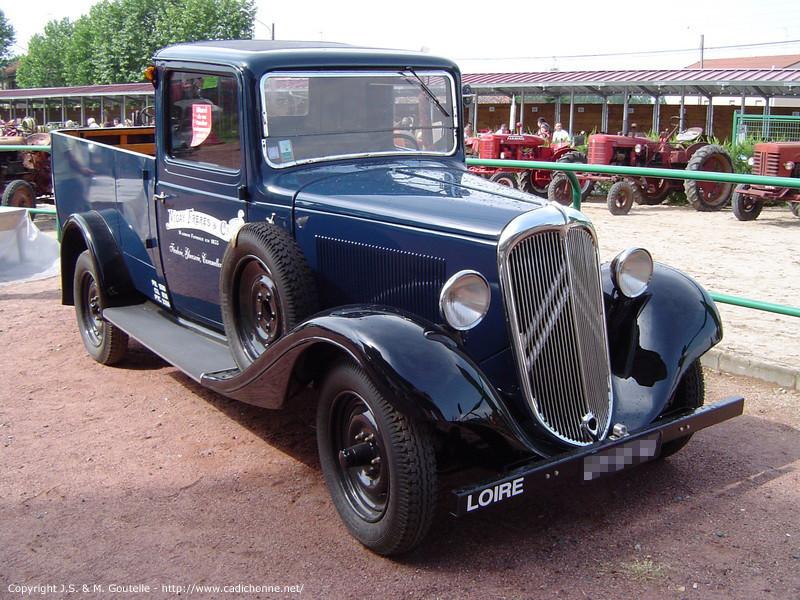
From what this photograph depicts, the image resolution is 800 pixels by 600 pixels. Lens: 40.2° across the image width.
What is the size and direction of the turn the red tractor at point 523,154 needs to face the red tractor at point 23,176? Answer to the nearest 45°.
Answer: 0° — it already faces it

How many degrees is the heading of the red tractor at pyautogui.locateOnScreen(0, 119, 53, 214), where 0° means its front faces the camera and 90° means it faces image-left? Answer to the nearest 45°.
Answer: approximately 45°

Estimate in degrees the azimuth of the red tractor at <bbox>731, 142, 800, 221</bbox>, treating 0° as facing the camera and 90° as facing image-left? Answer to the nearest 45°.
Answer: approximately 45°

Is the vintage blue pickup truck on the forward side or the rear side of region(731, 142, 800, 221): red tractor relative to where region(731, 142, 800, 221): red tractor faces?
on the forward side

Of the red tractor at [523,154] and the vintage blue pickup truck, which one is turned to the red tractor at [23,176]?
the red tractor at [523,154]

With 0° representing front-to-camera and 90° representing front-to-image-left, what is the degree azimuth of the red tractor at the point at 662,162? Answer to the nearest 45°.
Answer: approximately 45°

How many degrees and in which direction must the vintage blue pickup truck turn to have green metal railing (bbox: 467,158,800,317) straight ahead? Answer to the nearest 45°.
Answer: approximately 90° to its left

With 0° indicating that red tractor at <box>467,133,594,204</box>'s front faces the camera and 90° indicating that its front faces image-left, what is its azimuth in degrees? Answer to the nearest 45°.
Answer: approximately 45°

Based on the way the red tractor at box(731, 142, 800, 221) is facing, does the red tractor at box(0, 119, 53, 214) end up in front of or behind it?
in front

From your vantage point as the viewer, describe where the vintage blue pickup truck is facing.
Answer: facing the viewer and to the right of the viewer

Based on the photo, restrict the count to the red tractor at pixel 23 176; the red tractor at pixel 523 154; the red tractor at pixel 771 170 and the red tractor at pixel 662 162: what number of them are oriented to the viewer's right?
0
